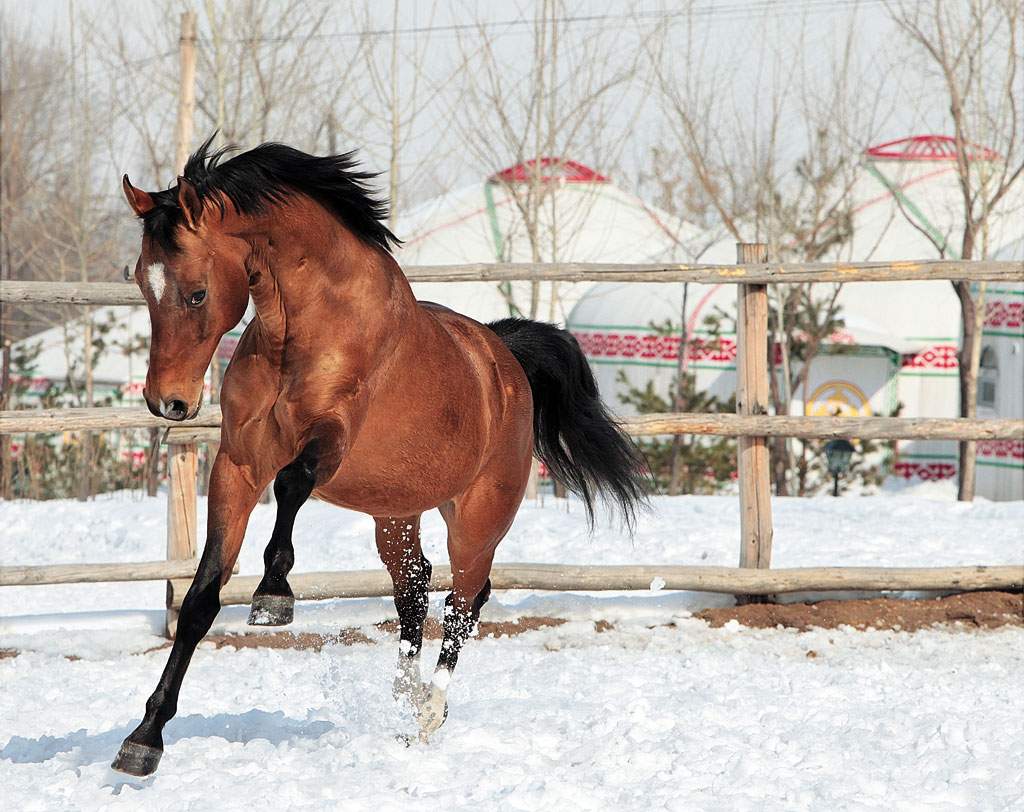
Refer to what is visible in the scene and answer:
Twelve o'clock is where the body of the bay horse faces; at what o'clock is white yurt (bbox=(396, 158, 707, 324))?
The white yurt is roughly at 5 o'clock from the bay horse.

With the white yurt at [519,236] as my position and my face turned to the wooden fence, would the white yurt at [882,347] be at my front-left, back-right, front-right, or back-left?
front-left

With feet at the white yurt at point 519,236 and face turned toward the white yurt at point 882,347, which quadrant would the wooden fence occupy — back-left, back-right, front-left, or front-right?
front-right

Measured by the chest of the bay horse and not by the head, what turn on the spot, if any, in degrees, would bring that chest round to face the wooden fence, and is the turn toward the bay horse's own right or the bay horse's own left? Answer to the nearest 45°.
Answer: approximately 180°

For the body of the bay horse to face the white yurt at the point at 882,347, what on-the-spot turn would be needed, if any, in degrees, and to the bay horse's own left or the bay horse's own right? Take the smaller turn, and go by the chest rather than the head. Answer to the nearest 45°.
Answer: approximately 180°
